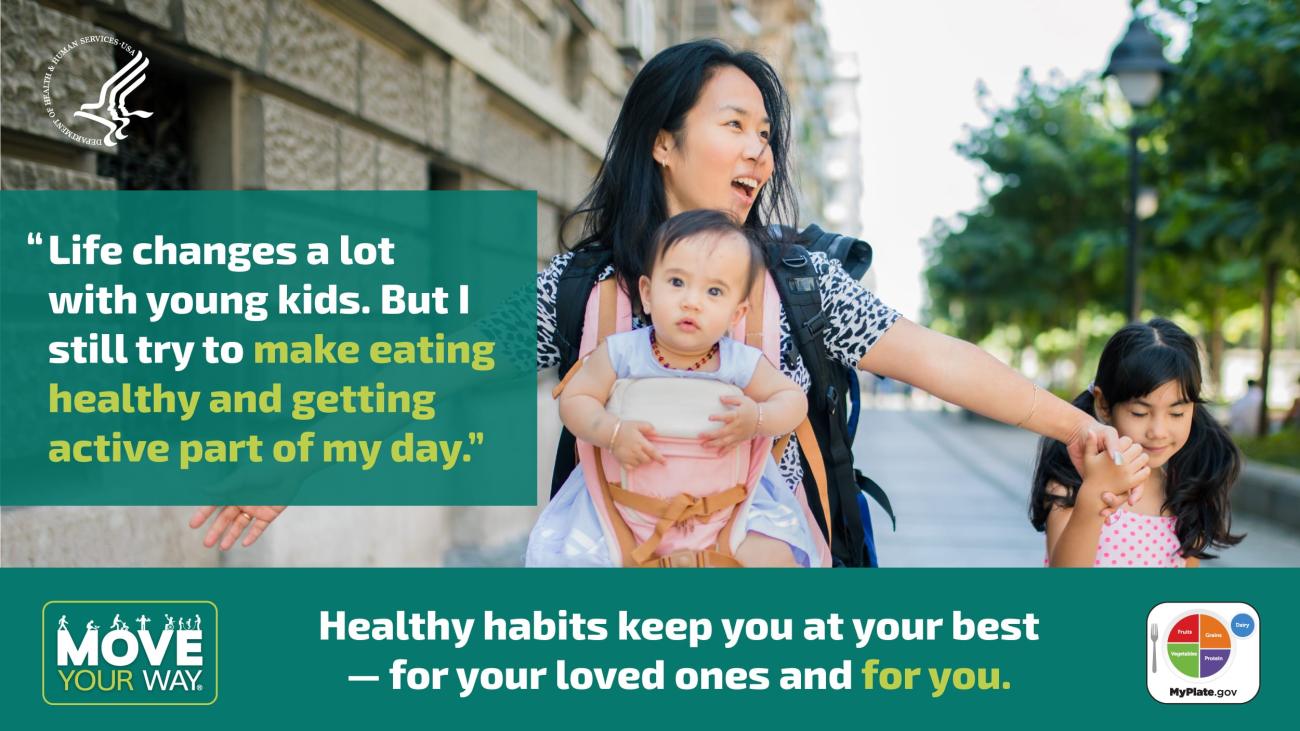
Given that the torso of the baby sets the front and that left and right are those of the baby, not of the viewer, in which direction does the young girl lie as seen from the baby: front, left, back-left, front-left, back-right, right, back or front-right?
back-left

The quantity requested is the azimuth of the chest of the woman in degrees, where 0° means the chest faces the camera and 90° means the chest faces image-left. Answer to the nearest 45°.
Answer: approximately 0°

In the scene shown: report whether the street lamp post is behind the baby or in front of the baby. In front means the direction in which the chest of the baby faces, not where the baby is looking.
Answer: behind

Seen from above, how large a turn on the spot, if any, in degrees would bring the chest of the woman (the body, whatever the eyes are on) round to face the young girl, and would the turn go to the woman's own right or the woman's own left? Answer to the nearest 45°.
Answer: approximately 135° to the woman's own left

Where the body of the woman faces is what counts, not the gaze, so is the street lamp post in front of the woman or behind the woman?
behind

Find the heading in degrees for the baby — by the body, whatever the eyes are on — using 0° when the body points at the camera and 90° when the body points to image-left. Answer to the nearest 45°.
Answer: approximately 0°
